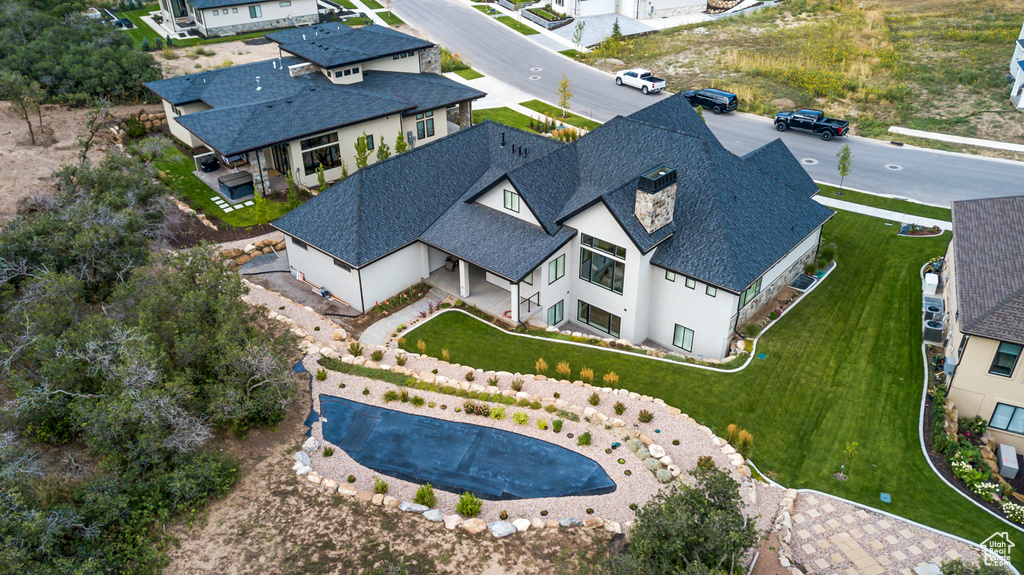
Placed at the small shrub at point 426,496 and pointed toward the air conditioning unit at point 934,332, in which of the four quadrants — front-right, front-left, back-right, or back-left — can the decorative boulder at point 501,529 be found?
front-right

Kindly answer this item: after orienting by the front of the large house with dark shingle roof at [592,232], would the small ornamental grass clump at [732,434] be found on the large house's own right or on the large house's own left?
on the large house's own right

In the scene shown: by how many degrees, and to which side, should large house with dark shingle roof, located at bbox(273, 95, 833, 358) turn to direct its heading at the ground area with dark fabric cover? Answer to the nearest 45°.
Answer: approximately 135° to its right

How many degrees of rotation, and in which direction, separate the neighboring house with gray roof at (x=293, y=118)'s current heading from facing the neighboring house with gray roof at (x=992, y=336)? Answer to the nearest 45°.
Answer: approximately 90° to its right

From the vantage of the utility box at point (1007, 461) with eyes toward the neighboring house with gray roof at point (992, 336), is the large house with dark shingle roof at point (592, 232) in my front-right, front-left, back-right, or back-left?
front-left

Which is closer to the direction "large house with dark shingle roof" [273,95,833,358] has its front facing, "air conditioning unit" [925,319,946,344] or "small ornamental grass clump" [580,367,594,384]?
the air conditioning unit

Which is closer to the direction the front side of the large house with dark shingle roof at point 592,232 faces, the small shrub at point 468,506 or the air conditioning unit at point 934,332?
the air conditioning unit

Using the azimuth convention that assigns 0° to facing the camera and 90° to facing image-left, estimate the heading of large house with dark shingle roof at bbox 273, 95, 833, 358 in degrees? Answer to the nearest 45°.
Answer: approximately 225°

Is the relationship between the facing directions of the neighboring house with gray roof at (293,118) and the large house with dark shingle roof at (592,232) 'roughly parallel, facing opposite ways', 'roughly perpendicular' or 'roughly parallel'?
roughly parallel

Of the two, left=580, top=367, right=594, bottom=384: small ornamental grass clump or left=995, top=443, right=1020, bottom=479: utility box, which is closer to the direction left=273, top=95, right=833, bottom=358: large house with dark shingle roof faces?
the utility box

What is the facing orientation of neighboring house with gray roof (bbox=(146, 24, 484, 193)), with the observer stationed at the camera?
facing away from the viewer and to the right of the viewer

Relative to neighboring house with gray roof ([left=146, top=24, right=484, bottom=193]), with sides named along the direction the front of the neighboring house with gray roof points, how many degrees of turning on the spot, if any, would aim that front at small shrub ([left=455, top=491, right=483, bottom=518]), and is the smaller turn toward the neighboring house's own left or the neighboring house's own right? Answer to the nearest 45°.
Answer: approximately 135° to the neighboring house's own right

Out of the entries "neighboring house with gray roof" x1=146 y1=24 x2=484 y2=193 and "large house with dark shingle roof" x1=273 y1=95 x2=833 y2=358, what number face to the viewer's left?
0
